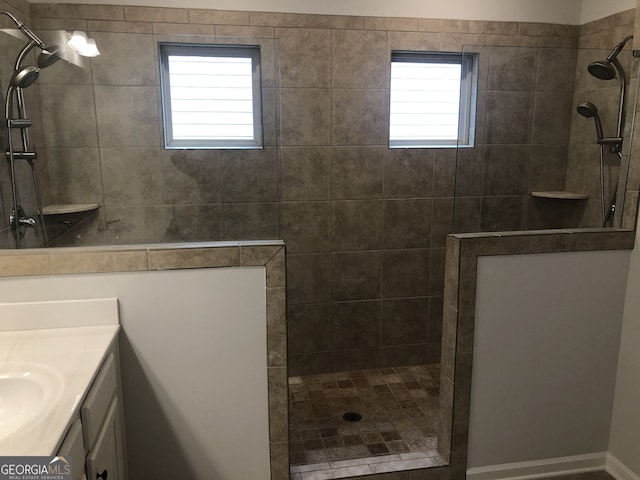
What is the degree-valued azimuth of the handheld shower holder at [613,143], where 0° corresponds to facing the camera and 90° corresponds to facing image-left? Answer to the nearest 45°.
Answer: approximately 90°

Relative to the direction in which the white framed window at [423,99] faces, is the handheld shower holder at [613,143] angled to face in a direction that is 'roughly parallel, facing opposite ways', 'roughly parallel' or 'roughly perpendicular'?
roughly perpendicular

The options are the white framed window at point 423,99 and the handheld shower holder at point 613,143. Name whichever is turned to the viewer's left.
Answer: the handheld shower holder

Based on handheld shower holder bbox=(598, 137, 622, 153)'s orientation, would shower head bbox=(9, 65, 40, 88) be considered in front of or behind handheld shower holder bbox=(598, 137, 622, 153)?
in front

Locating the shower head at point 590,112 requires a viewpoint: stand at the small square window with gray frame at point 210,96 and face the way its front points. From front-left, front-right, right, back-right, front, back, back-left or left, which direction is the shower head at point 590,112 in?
left

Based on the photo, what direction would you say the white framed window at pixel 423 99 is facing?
toward the camera

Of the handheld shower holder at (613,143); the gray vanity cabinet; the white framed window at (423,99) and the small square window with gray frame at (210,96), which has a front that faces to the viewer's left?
the handheld shower holder

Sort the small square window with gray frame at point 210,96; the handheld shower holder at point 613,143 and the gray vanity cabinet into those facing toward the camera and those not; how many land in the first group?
1

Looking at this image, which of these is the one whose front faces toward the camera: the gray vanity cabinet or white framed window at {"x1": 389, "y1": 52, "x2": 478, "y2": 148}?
the white framed window

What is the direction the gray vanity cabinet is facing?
to the viewer's right

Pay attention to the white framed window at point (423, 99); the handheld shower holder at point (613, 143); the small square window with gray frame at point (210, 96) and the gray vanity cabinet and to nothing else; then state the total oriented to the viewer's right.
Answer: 1

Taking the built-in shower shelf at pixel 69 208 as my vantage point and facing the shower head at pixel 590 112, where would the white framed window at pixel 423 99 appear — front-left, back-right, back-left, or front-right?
front-left

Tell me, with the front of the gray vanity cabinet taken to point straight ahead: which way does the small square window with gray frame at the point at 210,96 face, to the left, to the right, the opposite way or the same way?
to the right

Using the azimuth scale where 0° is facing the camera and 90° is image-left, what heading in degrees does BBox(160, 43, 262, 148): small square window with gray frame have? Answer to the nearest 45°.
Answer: approximately 0°

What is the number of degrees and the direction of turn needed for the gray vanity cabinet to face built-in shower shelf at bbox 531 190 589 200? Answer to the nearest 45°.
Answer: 0° — it already faces it
